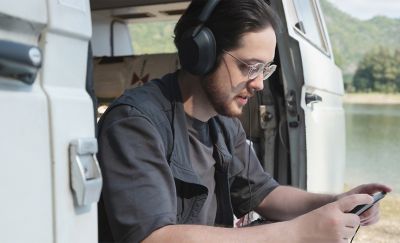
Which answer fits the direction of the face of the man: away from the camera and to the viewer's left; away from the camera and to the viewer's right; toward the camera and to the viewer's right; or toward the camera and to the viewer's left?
toward the camera and to the viewer's right

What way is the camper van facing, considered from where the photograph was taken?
facing away from the viewer and to the right of the viewer

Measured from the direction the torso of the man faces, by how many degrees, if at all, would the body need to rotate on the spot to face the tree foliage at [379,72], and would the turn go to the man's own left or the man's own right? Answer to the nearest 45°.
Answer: approximately 135° to the man's own left

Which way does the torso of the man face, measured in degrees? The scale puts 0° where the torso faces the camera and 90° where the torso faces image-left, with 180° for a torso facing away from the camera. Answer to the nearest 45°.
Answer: approximately 315°
